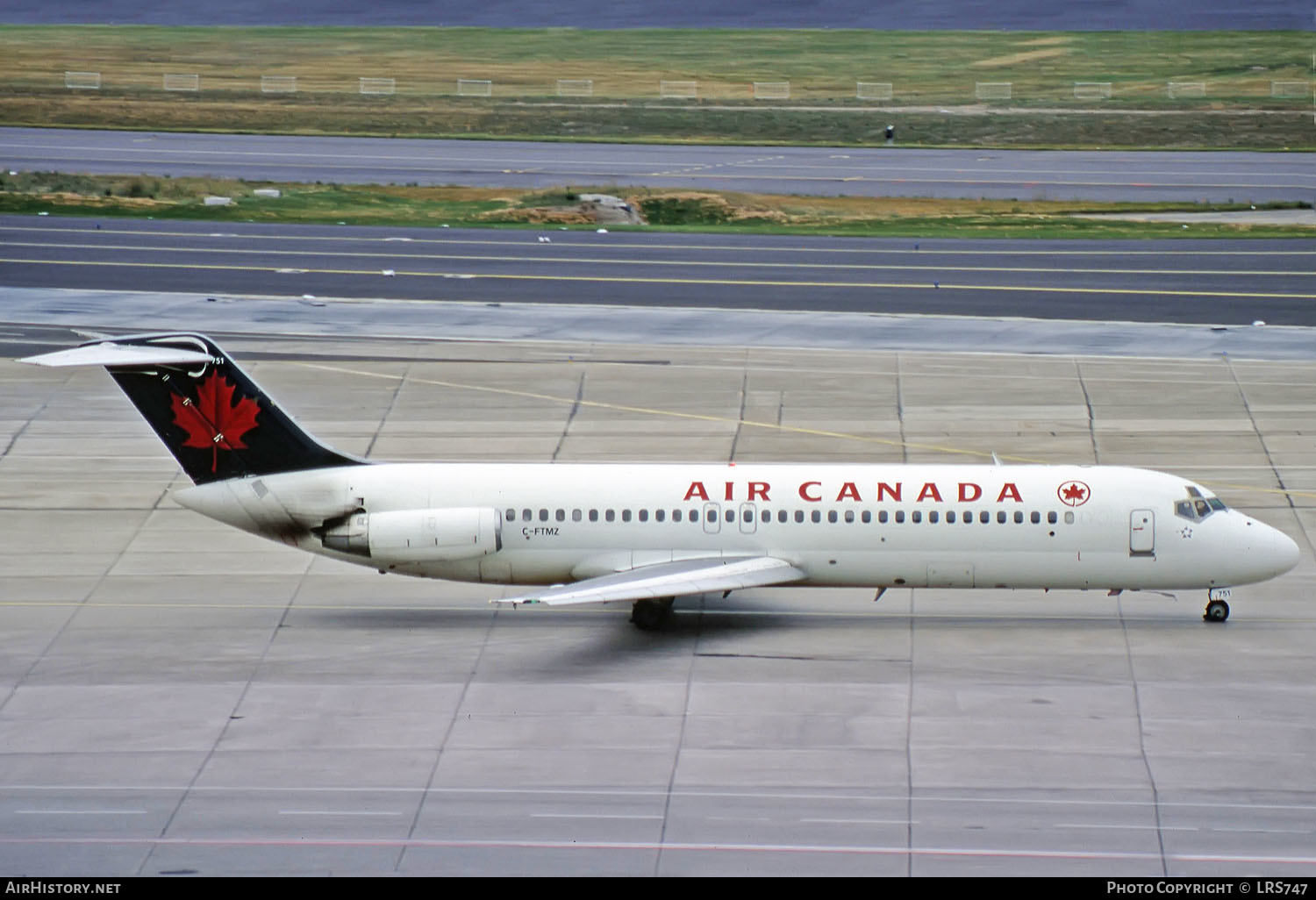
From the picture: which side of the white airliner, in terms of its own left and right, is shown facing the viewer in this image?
right
